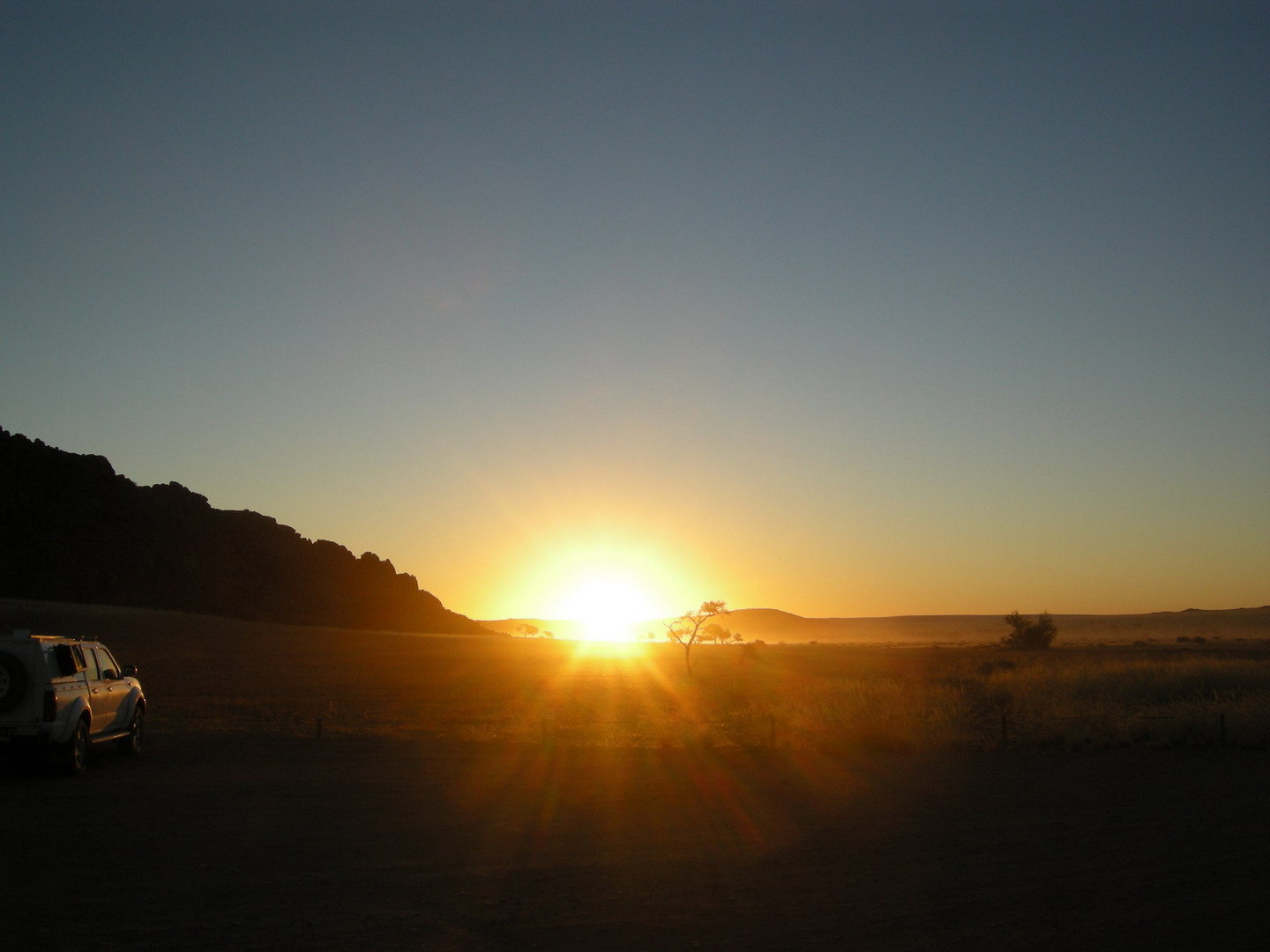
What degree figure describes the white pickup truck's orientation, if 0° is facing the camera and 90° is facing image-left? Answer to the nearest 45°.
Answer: approximately 225°
